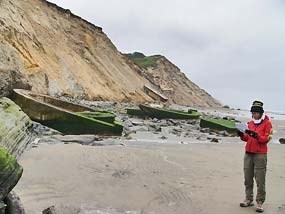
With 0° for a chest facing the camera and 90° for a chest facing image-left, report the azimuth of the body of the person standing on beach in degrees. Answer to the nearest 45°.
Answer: approximately 45°
